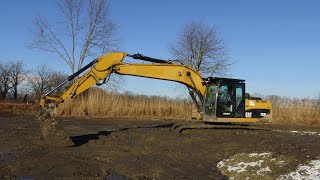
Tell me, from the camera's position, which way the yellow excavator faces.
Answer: facing to the left of the viewer

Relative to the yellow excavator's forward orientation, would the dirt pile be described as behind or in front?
in front
